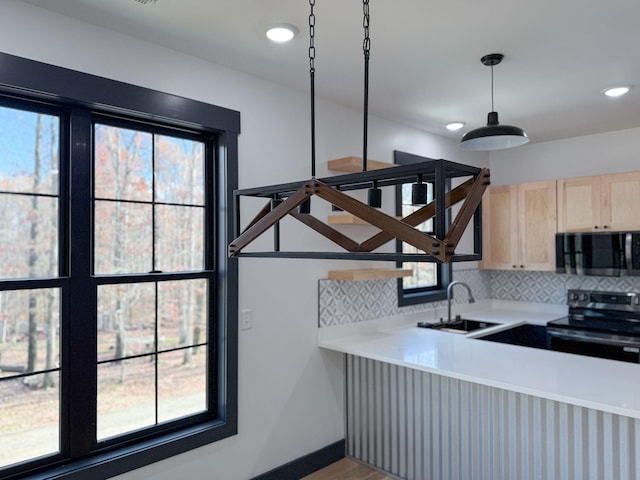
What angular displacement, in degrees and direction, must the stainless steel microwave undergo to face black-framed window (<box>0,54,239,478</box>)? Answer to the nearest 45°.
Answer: approximately 45° to its right

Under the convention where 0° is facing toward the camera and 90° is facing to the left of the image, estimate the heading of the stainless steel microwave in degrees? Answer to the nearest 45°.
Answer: approximately 0°

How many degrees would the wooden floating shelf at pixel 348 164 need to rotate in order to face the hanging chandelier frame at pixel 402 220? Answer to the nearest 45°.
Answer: approximately 45° to its right

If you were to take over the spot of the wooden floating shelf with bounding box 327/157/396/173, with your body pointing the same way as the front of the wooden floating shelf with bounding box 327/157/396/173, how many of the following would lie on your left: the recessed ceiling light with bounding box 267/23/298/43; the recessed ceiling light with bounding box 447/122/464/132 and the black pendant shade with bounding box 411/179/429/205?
1

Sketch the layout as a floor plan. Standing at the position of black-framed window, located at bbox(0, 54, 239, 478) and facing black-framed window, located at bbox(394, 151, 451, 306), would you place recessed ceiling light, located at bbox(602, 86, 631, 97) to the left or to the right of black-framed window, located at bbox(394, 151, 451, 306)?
right

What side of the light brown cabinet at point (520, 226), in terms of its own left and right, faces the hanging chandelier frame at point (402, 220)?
front

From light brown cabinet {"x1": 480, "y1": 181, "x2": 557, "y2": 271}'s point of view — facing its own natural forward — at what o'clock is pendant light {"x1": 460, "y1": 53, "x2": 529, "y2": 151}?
The pendant light is roughly at 12 o'clock from the light brown cabinet.

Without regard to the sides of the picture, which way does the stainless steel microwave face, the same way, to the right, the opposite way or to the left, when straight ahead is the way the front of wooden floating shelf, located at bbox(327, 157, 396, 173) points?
to the right

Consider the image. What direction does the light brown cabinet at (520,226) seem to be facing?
toward the camera

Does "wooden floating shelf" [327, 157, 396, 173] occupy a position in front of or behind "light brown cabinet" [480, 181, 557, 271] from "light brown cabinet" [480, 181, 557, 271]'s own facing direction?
in front

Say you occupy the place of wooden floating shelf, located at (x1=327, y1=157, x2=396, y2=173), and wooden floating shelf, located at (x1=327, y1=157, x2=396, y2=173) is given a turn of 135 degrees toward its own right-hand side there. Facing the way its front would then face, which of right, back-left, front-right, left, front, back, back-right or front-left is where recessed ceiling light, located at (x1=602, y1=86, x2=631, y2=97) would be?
back

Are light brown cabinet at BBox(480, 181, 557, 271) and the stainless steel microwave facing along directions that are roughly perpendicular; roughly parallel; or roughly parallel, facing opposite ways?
roughly parallel

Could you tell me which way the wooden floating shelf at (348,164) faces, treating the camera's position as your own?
facing the viewer and to the right of the viewer
